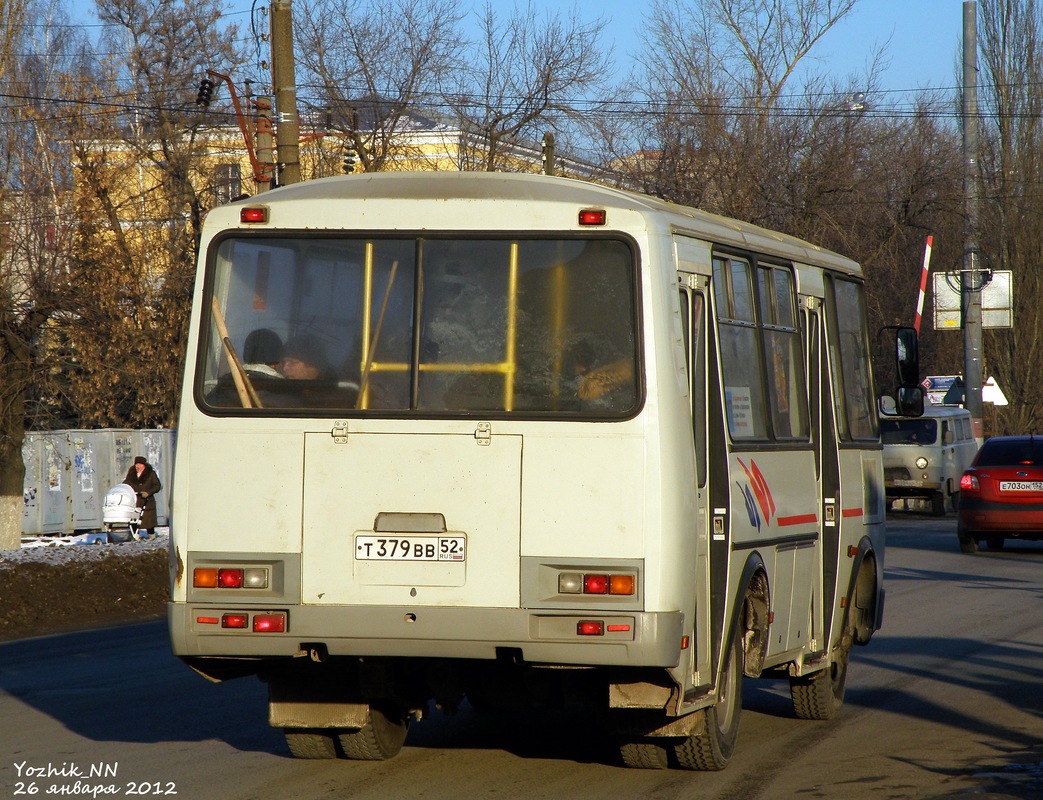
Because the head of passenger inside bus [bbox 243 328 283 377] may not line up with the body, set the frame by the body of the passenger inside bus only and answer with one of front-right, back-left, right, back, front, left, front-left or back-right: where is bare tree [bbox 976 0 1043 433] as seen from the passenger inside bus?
front

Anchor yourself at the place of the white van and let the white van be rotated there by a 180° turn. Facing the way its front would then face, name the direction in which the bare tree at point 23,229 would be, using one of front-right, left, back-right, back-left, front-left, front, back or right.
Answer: back

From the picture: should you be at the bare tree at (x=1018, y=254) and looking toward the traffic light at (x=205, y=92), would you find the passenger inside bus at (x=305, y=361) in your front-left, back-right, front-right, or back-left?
front-left

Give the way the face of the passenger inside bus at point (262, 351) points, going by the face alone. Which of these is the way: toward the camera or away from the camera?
away from the camera

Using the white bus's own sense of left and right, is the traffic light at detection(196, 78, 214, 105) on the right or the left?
on its left

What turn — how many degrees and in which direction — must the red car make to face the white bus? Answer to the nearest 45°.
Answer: approximately 180°

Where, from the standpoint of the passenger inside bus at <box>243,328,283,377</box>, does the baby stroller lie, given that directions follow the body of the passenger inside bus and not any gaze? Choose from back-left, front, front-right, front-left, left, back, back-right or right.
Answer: front-left

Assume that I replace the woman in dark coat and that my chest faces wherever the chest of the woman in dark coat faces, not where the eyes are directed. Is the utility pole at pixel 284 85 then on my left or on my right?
on my left

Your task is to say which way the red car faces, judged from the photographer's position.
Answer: facing away from the viewer

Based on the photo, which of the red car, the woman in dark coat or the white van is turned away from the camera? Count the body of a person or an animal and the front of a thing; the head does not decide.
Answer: the red car

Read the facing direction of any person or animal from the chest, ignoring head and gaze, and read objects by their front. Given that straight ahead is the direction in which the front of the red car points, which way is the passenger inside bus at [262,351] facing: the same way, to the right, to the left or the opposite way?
the same way

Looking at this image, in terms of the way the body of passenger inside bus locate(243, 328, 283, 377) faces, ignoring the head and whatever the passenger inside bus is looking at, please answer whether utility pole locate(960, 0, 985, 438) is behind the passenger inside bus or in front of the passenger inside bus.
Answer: in front

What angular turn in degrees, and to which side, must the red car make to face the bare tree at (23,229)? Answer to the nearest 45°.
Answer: approximately 135° to its left

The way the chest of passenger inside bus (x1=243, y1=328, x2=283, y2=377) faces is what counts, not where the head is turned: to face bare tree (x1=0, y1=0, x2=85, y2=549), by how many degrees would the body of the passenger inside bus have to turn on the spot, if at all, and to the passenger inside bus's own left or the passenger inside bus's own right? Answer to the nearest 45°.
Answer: approximately 45° to the passenger inside bus's own left

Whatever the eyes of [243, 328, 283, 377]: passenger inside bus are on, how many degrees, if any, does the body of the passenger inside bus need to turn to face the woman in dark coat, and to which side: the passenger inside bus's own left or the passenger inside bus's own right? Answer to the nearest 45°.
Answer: approximately 45° to the passenger inside bus's own left

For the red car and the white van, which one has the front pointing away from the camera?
the red car

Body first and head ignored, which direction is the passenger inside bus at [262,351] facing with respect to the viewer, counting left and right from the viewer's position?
facing away from the viewer and to the right of the viewer
